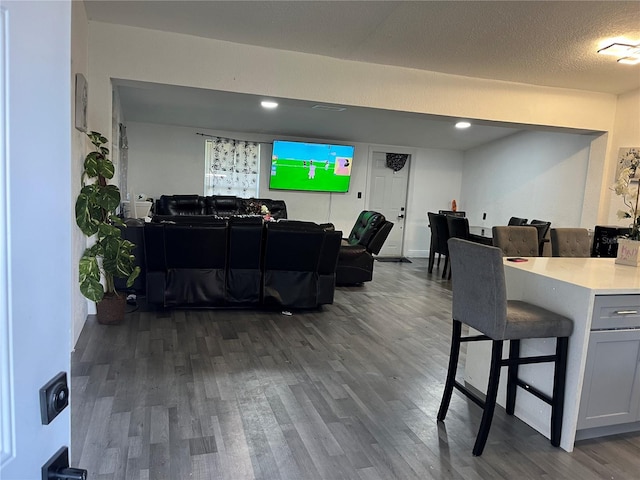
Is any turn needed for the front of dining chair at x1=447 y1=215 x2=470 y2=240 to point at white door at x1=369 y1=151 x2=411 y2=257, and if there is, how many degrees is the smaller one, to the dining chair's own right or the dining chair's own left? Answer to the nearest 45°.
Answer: approximately 90° to the dining chair's own left

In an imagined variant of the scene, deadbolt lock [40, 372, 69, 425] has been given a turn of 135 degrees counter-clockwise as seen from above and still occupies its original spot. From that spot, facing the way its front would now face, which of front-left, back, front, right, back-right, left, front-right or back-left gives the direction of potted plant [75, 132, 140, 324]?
front

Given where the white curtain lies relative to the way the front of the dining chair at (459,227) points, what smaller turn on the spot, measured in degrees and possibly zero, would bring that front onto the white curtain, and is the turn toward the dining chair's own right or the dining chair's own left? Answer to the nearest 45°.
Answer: approximately 135° to the dining chair's own left

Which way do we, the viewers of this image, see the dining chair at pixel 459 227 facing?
facing away from the viewer and to the right of the viewer

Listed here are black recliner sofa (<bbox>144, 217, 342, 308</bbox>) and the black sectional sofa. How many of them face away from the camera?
1

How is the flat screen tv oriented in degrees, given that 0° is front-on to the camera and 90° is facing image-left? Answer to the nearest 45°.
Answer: approximately 0°

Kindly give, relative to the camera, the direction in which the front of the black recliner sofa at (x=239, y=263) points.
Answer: facing away from the viewer

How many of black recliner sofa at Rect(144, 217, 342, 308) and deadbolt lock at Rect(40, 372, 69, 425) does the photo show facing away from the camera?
1

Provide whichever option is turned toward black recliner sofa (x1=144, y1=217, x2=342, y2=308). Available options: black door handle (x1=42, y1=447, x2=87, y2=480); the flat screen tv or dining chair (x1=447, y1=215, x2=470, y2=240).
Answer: the flat screen tv

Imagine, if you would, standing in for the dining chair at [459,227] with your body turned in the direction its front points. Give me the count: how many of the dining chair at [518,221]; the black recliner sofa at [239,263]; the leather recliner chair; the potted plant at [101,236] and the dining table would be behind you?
3
